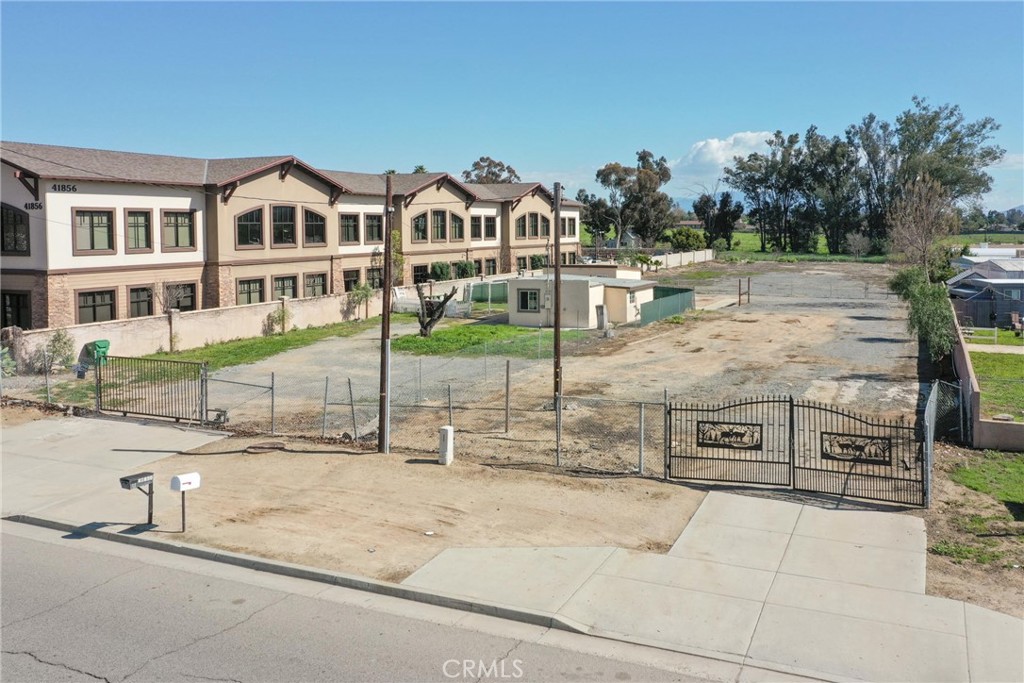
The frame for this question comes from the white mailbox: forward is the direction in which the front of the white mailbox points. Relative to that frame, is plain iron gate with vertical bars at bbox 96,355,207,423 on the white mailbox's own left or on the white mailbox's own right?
on the white mailbox's own right

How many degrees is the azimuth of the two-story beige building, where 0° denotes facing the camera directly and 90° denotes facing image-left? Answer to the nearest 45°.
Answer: approximately 315°

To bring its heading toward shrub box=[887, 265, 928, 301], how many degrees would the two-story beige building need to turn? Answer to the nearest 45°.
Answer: approximately 45° to its left

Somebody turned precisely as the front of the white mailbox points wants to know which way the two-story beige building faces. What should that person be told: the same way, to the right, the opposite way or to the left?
to the left

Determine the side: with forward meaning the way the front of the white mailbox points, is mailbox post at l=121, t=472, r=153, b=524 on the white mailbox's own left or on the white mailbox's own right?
on the white mailbox's own right

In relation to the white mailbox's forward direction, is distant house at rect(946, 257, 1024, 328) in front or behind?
behind

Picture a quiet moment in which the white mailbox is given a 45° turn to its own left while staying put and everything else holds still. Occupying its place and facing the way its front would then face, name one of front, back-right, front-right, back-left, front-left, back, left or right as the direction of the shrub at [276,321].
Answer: back

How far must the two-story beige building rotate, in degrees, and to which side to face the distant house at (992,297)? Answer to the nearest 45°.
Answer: approximately 45° to its left

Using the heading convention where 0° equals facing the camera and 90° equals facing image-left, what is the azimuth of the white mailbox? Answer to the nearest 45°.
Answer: approximately 45°

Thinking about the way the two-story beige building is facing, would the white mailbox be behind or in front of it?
in front
